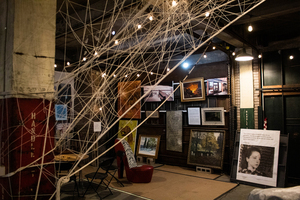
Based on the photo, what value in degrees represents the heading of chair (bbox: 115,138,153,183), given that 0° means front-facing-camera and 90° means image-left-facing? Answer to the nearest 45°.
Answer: approximately 315°

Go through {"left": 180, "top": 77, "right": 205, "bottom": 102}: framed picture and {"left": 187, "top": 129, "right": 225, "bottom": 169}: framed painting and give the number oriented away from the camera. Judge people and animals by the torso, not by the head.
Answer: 0

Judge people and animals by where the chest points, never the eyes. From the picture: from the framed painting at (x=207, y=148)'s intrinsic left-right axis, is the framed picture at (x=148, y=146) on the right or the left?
on its right

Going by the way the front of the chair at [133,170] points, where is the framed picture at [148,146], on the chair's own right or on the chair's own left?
on the chair's own left

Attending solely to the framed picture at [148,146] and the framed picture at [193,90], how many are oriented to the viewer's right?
0

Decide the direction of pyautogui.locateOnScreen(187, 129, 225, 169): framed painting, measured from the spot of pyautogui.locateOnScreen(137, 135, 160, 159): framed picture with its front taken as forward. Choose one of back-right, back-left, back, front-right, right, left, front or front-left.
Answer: left

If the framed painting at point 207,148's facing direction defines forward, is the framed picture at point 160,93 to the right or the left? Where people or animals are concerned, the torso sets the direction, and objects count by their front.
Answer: on its right

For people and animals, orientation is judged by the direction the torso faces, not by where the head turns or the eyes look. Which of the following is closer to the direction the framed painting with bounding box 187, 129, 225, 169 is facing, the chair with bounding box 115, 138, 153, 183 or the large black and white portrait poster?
the chair

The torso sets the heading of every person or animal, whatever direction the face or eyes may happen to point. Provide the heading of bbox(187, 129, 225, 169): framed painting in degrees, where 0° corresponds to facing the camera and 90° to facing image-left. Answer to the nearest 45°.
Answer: approximately 45°
